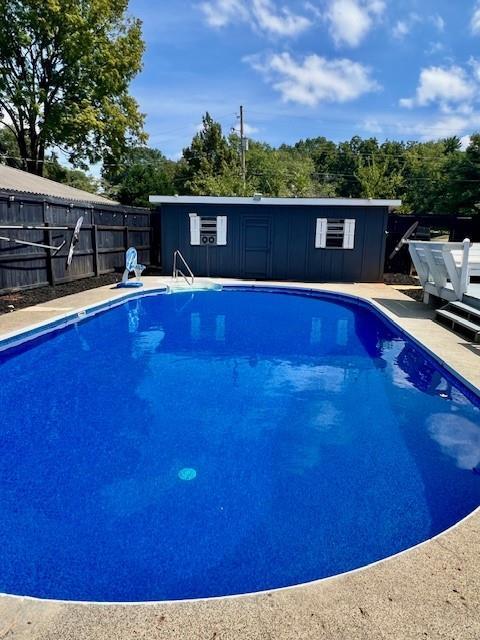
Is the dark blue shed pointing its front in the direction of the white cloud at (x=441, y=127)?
no

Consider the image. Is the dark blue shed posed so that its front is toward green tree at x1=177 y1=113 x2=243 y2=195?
no

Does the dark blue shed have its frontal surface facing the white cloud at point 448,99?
no

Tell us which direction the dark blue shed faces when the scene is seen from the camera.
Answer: facing the viewer

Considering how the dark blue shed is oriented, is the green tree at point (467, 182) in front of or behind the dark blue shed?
behind

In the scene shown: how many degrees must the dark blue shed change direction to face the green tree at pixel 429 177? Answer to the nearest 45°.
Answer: approximately 135° to its left

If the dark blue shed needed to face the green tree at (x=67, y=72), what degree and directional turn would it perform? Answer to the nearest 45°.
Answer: approximately 135° to its right

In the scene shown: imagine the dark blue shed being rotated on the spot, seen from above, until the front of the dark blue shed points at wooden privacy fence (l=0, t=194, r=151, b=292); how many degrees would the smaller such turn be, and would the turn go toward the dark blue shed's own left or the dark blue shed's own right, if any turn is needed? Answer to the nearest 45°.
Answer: approximately 45° to the dark blue shed's own right
